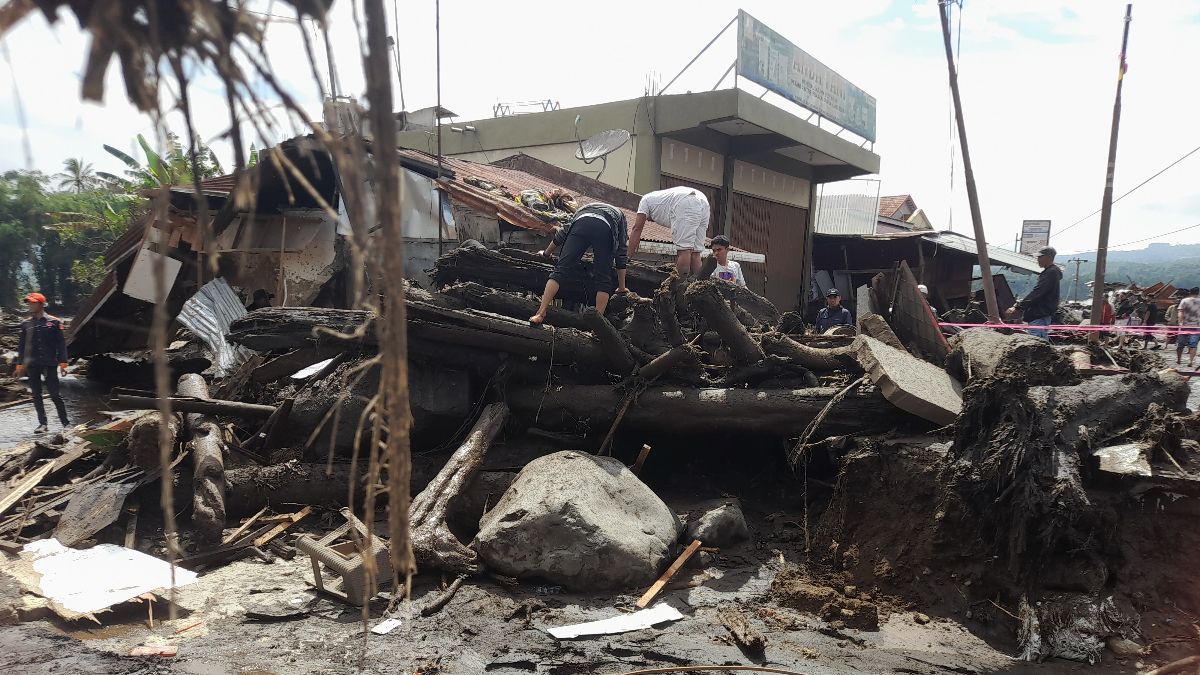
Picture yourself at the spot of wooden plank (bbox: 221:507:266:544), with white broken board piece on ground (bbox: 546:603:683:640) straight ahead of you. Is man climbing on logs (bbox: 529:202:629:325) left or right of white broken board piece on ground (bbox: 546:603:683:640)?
left

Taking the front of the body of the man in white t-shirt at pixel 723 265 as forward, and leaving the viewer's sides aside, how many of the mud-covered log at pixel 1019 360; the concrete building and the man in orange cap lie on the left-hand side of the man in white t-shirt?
1

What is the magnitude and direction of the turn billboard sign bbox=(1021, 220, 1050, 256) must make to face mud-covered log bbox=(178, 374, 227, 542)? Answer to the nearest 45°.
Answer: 0° — it already faces it

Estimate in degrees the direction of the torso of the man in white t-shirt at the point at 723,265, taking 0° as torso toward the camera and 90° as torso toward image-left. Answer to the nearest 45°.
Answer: approximately 45°

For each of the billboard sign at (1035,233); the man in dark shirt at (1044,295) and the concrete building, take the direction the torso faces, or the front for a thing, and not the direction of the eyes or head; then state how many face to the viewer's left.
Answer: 1

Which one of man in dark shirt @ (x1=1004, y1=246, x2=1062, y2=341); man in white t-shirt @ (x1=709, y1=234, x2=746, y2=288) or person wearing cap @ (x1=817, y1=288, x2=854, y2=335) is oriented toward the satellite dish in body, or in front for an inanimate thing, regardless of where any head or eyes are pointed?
the man in dark shirt

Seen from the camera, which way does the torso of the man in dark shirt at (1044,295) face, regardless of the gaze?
to the viewer's left

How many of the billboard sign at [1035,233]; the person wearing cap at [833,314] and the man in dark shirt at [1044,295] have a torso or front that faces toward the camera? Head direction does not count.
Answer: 2

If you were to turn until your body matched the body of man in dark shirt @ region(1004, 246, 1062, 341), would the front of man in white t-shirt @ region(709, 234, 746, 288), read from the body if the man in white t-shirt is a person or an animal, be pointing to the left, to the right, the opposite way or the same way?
to the left

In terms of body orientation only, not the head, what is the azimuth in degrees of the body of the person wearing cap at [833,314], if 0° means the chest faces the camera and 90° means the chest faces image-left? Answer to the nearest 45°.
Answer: approximately 0°

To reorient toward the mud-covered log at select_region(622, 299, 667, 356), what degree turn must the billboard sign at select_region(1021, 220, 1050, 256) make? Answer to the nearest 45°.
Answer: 0° — it already faces it

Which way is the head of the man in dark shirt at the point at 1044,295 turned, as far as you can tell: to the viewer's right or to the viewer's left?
to the viewer's left
